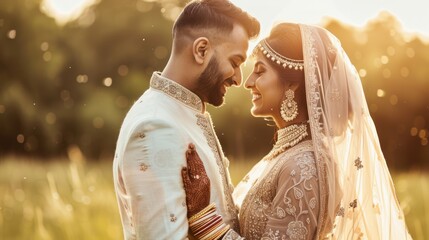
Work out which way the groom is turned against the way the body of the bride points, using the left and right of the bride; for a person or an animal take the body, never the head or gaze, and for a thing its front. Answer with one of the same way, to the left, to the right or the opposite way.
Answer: the opposite way

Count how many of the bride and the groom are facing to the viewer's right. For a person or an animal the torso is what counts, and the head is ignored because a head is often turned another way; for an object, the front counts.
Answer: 1

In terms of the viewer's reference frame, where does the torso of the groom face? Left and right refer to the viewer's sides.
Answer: facing to the right of the viewer

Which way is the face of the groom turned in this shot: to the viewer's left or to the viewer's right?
to the viewer's right

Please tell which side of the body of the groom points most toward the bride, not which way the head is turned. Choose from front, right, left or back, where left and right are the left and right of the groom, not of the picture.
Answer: front

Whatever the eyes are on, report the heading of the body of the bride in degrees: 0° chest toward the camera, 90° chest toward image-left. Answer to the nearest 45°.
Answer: approximately 90°

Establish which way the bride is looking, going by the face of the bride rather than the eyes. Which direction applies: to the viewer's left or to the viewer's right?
to the viewer's left

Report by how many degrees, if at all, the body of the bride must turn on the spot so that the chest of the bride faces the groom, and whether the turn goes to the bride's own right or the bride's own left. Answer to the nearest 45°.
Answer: approximately 45° to the bride's own left
